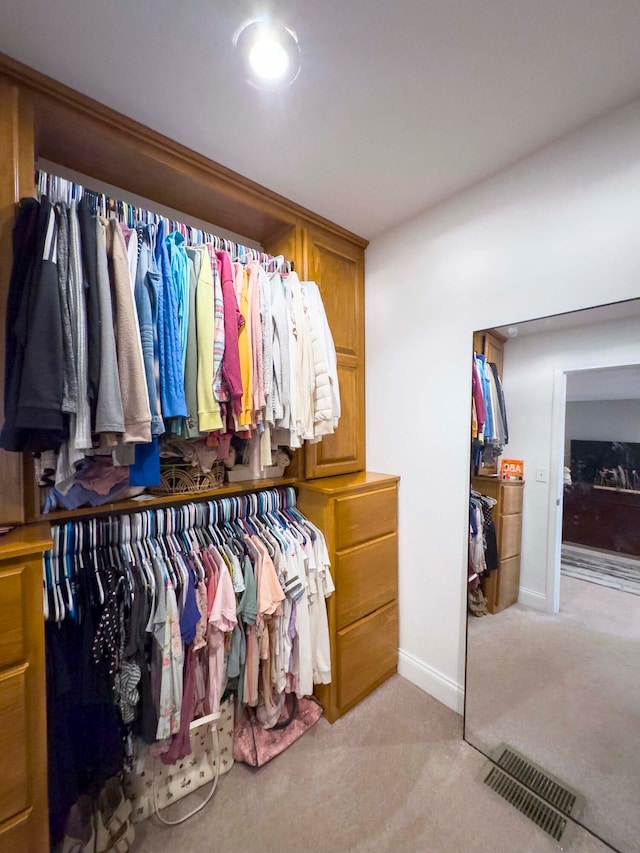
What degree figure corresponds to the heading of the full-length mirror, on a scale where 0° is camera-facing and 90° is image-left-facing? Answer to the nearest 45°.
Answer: approximately 45°

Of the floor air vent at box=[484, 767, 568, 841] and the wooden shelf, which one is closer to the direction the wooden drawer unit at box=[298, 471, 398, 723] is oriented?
the floor air vent

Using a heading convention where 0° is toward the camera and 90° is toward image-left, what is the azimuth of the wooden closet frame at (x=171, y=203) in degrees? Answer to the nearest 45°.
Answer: approximately 315°

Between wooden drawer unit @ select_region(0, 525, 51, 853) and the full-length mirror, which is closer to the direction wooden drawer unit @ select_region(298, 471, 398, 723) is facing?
the full-length mirror

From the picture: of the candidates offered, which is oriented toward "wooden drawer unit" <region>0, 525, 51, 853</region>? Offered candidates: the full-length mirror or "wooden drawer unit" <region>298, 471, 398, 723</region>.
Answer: the full-length mirror

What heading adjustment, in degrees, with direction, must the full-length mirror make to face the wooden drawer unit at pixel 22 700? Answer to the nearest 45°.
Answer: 0° — it already faces it
